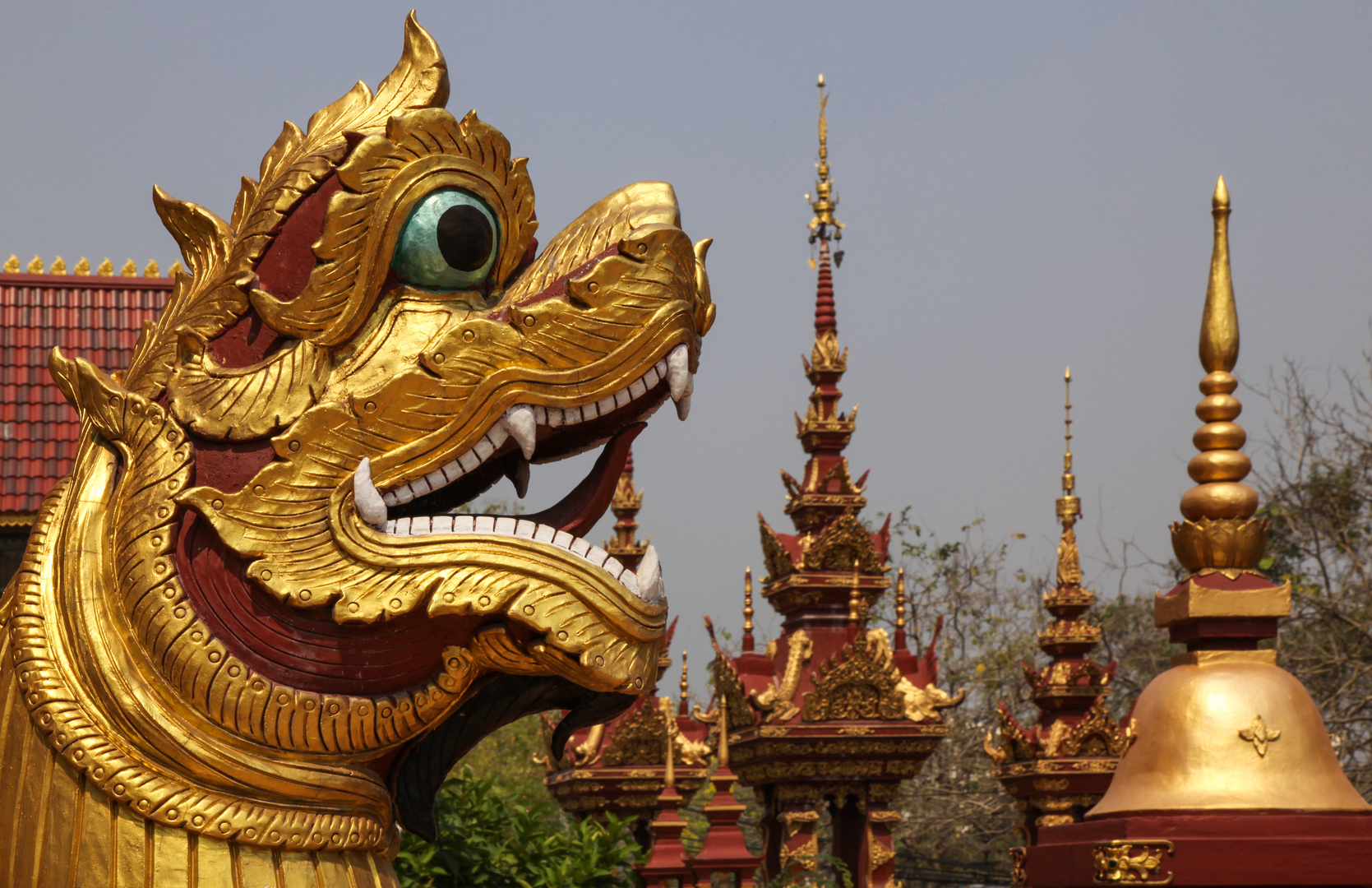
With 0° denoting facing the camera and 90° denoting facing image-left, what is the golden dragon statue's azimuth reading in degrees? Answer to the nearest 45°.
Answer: approximately 270°

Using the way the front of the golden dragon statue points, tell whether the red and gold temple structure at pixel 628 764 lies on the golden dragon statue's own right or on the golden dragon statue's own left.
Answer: on the golden dragon statue's own left

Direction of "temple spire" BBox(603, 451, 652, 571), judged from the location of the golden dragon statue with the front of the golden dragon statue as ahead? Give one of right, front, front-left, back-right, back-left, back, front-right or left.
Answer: left

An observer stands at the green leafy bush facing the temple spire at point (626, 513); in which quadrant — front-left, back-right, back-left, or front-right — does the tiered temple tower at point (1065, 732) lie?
front-right

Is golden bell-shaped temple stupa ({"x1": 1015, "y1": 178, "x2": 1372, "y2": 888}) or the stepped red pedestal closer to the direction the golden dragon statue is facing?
the golden bell-shaped temple stupa

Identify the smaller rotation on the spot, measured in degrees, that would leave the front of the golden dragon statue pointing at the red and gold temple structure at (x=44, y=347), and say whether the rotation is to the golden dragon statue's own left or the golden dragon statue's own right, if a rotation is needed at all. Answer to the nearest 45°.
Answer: approximately 90° to the golden dragon statue's own left

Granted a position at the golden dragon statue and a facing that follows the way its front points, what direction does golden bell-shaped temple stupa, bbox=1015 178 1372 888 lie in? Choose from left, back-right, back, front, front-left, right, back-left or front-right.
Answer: front-left

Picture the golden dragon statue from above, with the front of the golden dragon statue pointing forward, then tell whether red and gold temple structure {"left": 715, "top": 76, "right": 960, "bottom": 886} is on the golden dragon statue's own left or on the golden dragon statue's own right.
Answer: on the golden dragon statue's own left

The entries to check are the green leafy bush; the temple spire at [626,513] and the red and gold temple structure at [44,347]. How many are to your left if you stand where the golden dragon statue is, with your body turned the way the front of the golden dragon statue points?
3

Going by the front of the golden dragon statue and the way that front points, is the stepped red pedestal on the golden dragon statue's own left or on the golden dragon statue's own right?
on the golden dragon statue's own left

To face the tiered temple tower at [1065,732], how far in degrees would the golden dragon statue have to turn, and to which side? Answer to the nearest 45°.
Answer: approximately 45° to its left
